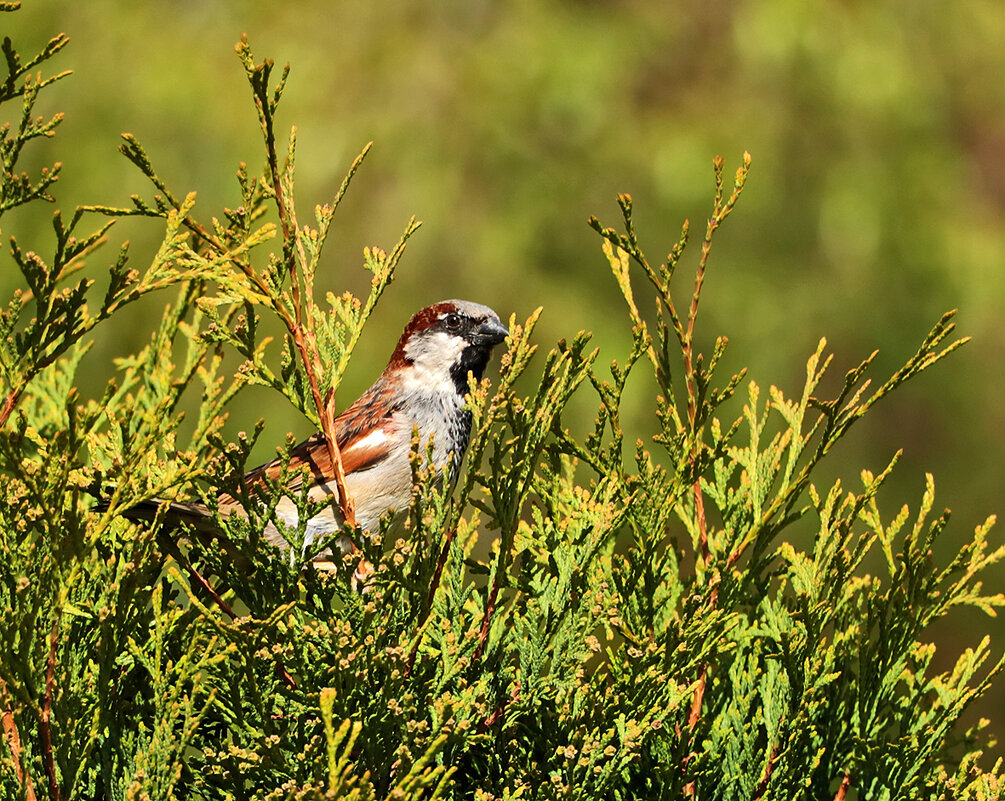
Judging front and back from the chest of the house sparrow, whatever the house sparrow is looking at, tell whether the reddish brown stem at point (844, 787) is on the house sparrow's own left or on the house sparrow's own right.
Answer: on the house sparrow's own right

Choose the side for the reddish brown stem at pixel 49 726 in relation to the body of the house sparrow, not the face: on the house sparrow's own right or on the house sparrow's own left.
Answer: on the house sparrow's own right

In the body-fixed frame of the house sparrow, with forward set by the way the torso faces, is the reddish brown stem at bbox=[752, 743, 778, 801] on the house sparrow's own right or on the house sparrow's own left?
on the house sparrow's own right

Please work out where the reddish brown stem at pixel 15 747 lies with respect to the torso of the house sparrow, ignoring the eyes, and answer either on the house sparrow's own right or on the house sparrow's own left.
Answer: on the house sparrow's own right

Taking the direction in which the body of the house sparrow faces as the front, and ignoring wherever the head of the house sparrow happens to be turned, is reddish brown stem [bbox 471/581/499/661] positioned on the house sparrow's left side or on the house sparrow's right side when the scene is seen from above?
on the house sparrow's right side

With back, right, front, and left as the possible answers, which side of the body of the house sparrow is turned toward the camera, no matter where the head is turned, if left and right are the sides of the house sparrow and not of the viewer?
right

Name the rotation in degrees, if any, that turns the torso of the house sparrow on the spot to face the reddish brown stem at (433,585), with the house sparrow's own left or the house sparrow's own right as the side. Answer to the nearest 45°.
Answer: approximately 90° to the house sparrow's own right
